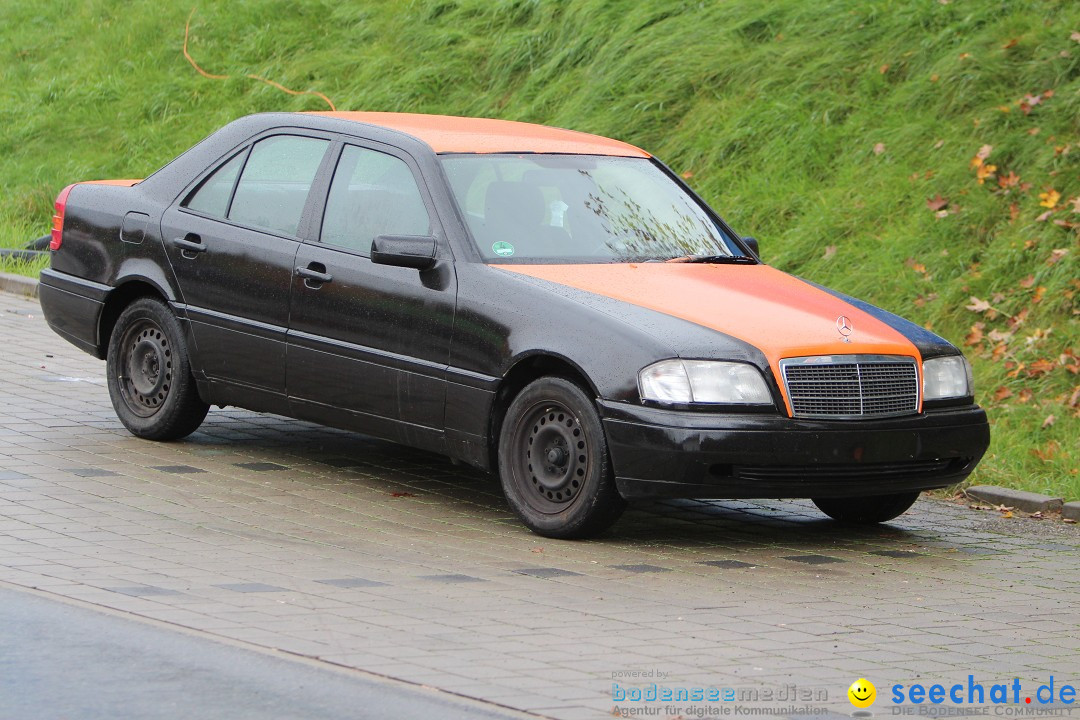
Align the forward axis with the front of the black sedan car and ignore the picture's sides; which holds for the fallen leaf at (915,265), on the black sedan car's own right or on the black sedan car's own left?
on the black sedan car's own left

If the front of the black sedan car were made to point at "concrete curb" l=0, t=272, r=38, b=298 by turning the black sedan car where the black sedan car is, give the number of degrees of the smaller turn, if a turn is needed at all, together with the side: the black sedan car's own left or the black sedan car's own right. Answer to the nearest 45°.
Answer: approximately 180°

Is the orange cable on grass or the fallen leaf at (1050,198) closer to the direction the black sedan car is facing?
the fallen leaf

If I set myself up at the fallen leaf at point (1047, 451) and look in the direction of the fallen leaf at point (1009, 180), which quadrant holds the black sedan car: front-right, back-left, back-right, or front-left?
back-left

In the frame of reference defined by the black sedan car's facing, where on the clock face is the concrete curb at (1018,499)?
The concrete curb is roughly at 10 o'clock from the black sedan car.

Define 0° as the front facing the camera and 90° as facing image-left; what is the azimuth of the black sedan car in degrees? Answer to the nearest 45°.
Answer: approximately 315°

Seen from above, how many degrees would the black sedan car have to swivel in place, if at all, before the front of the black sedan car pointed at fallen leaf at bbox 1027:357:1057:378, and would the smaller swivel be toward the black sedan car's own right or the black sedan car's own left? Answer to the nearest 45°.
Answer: approximately 90° to the black sedan car's own left

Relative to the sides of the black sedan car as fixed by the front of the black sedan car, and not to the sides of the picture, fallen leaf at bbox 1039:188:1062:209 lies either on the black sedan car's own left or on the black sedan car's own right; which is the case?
on the black sedan car's own left

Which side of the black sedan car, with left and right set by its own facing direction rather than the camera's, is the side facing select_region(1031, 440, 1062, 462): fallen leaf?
left
